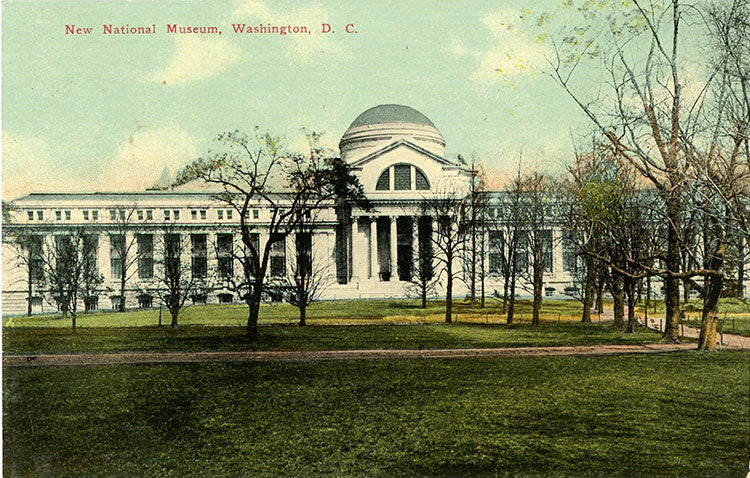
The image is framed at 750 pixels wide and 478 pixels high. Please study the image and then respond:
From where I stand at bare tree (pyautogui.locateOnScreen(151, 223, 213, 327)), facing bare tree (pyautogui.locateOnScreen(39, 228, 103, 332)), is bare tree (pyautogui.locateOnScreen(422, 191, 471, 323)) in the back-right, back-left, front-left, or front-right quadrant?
back-right

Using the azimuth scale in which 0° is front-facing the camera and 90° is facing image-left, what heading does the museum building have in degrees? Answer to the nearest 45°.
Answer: approximately 0°
